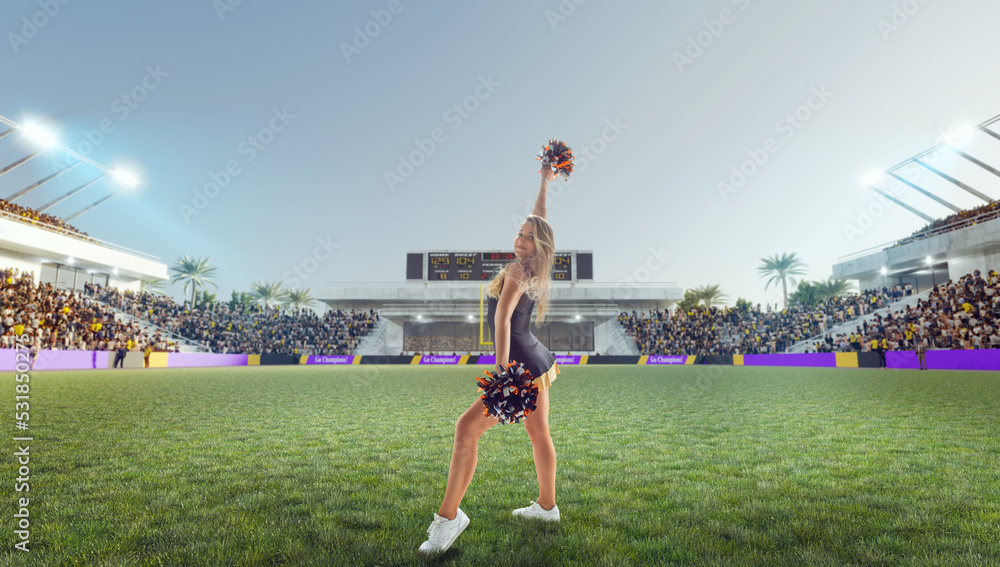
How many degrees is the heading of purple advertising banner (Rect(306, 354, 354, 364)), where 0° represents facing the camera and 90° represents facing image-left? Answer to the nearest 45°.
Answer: approximately 0°

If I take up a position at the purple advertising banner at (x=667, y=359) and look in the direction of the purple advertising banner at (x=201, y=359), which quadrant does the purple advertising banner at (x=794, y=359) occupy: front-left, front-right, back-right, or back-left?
back-left

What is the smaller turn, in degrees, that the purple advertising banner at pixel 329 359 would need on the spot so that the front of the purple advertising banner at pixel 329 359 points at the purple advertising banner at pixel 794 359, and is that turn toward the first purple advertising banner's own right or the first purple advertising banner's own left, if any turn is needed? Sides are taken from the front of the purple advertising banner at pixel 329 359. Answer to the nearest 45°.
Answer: approximately 45° to the first purple advertising banner's own left

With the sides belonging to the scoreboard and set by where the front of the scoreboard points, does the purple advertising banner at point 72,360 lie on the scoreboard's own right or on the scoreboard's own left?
on the scoreboard's own right

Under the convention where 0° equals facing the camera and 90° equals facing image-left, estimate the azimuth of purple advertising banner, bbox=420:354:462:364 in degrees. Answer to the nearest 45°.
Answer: approximately 0°

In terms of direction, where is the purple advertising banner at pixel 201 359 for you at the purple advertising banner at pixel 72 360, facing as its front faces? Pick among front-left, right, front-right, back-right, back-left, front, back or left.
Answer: back-left
